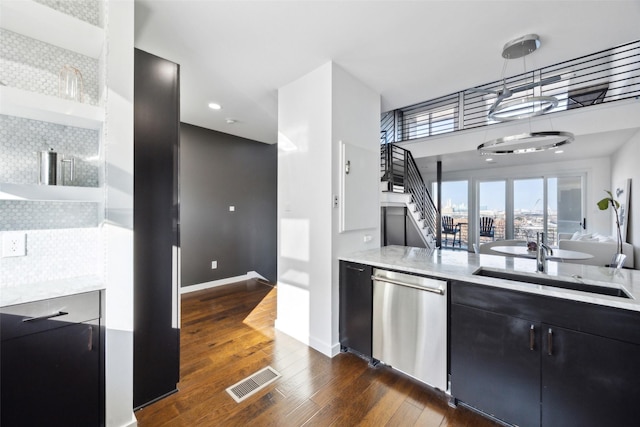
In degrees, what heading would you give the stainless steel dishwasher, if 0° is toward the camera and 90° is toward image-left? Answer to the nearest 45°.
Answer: approximately 45°

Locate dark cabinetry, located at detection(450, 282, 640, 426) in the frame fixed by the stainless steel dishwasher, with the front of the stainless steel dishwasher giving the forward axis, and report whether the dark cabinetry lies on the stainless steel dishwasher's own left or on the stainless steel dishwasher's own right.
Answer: on the stainless steel dishwasher's own left

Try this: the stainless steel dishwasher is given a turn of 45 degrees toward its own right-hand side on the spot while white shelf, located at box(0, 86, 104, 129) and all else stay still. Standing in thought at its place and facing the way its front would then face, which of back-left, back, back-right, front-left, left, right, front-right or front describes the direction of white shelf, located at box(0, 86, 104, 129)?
front-left

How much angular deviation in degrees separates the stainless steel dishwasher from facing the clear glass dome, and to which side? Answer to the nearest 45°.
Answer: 0° — it already faces it

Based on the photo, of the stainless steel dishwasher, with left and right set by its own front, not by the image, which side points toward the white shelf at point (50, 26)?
front

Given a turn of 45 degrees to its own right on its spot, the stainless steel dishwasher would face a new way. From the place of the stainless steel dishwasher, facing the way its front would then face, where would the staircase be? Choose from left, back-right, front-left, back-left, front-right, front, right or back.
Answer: right

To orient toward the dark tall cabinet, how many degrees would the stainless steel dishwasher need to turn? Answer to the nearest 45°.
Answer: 0° — it already faces it

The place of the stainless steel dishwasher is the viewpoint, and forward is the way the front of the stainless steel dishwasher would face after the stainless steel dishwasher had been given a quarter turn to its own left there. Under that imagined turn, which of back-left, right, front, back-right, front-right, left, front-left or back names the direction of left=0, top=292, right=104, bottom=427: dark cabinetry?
right
